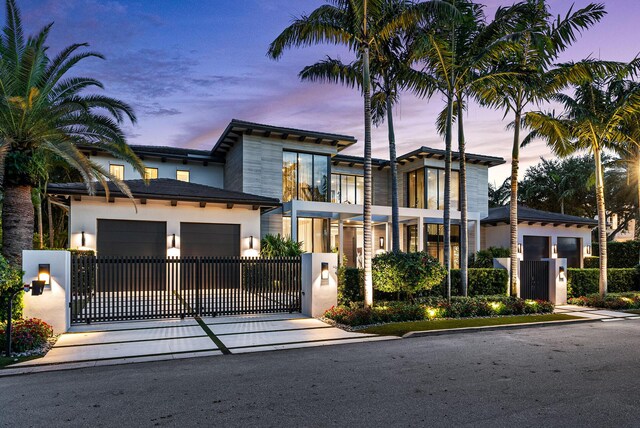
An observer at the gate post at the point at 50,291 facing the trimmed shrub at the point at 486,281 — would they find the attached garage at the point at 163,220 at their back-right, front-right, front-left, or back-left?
front-left

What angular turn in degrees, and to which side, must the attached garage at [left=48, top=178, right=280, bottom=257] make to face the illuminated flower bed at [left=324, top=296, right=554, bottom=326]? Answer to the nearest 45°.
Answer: approximately 45° to its left

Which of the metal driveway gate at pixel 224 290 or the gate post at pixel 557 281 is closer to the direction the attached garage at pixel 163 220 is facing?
the metal driveway gate

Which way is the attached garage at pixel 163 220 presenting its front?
toward the camera

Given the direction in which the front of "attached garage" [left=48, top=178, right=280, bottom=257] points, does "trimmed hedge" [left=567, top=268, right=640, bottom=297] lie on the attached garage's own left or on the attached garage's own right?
on the attached garage's own left

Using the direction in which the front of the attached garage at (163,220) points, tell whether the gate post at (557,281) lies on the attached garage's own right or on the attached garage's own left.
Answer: on the attached garage's own left

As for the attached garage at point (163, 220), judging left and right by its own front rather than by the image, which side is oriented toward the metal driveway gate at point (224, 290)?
front

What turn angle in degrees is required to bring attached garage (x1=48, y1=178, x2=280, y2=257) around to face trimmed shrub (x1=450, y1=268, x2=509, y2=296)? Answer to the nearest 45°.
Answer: approximately 45° to its left

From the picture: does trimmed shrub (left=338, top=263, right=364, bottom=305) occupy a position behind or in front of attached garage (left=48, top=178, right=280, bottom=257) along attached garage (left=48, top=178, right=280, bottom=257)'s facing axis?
in front

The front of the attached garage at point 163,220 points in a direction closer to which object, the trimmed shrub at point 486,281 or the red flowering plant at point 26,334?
the red flowering plant

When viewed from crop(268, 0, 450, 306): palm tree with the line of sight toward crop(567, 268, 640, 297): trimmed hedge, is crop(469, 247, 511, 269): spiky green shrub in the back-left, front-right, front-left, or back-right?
front-left

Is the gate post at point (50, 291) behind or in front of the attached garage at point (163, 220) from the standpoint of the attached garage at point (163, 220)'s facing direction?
in front

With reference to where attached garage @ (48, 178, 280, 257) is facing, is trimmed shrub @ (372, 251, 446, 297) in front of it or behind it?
in front
